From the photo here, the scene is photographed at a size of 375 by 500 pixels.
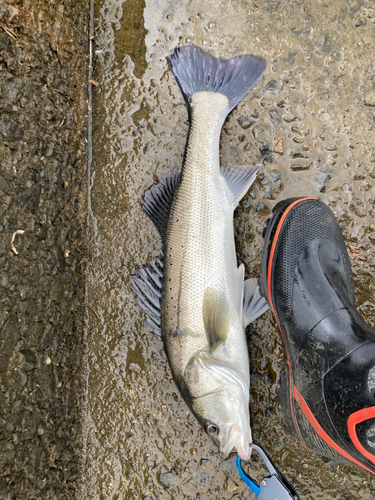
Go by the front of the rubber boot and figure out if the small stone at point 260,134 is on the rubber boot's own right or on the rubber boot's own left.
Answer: on the rubber boot's own left

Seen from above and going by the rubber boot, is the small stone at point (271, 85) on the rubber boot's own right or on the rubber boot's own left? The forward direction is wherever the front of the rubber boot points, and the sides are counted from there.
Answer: on the rubber boot's own left

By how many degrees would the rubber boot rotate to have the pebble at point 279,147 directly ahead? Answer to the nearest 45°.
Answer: approximately 45° to its left

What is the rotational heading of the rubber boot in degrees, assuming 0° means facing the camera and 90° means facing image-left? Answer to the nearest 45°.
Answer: approximately 180°
